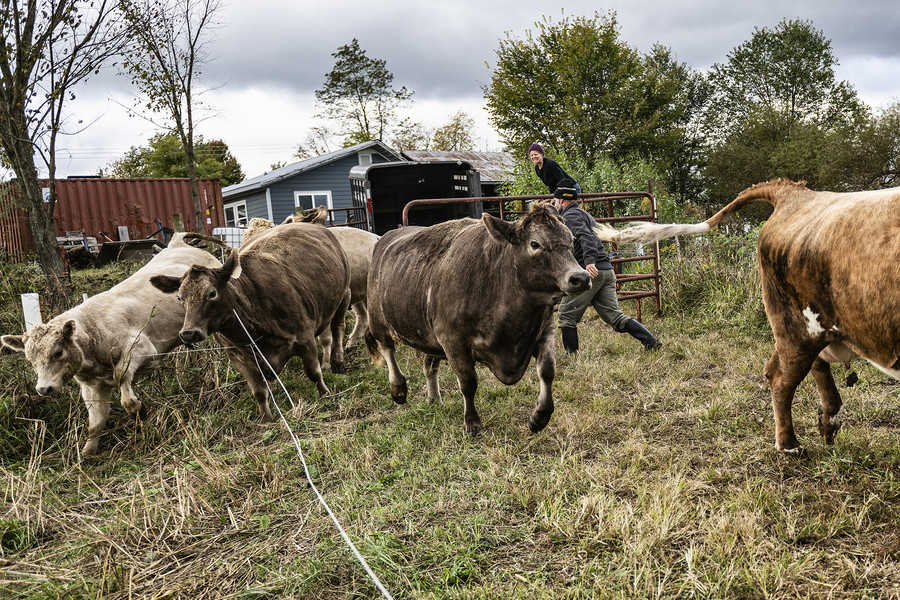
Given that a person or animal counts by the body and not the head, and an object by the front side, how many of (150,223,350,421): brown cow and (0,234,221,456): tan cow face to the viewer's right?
0

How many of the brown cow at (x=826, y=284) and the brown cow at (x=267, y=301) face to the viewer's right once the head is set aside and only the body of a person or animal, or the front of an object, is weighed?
1

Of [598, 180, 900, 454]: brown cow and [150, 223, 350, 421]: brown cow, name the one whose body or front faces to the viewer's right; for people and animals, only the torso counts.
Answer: [598, 180, 900, 454]: brown cow

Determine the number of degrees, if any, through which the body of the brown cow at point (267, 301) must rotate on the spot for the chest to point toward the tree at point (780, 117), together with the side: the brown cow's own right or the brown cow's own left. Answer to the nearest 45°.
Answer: approximately 180°

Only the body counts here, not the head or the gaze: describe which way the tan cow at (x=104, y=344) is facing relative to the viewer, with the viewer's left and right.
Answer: facing the viewer and to the left of the viewer

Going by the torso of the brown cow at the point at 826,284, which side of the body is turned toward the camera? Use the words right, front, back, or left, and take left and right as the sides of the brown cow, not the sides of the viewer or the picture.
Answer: right

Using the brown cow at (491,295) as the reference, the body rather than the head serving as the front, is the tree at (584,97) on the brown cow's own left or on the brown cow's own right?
on the brown cow's own left

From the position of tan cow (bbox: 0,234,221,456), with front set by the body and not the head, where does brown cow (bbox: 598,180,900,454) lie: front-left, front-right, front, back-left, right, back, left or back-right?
left

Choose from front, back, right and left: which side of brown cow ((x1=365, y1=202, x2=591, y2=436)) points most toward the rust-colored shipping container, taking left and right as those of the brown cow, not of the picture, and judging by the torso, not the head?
back

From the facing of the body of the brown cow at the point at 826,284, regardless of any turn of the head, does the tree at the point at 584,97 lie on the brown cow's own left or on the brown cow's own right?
on the brown cow's own left

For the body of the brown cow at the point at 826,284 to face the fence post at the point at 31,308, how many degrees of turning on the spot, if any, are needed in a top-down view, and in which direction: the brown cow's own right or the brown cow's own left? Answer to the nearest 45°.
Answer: approximately 180°

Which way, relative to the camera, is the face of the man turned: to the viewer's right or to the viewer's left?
to the viewer's left

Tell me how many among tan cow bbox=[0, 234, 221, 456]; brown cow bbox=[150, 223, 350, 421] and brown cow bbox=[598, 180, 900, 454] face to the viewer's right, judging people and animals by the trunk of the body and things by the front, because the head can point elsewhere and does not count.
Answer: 1
